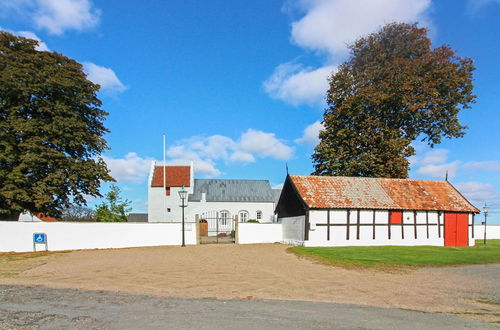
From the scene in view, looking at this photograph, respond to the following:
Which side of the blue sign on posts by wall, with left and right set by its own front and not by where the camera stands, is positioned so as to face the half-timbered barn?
left

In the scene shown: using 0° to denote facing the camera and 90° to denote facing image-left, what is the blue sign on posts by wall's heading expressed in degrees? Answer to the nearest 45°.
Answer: approximately 0°

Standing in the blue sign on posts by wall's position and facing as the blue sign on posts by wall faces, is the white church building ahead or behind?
behind
